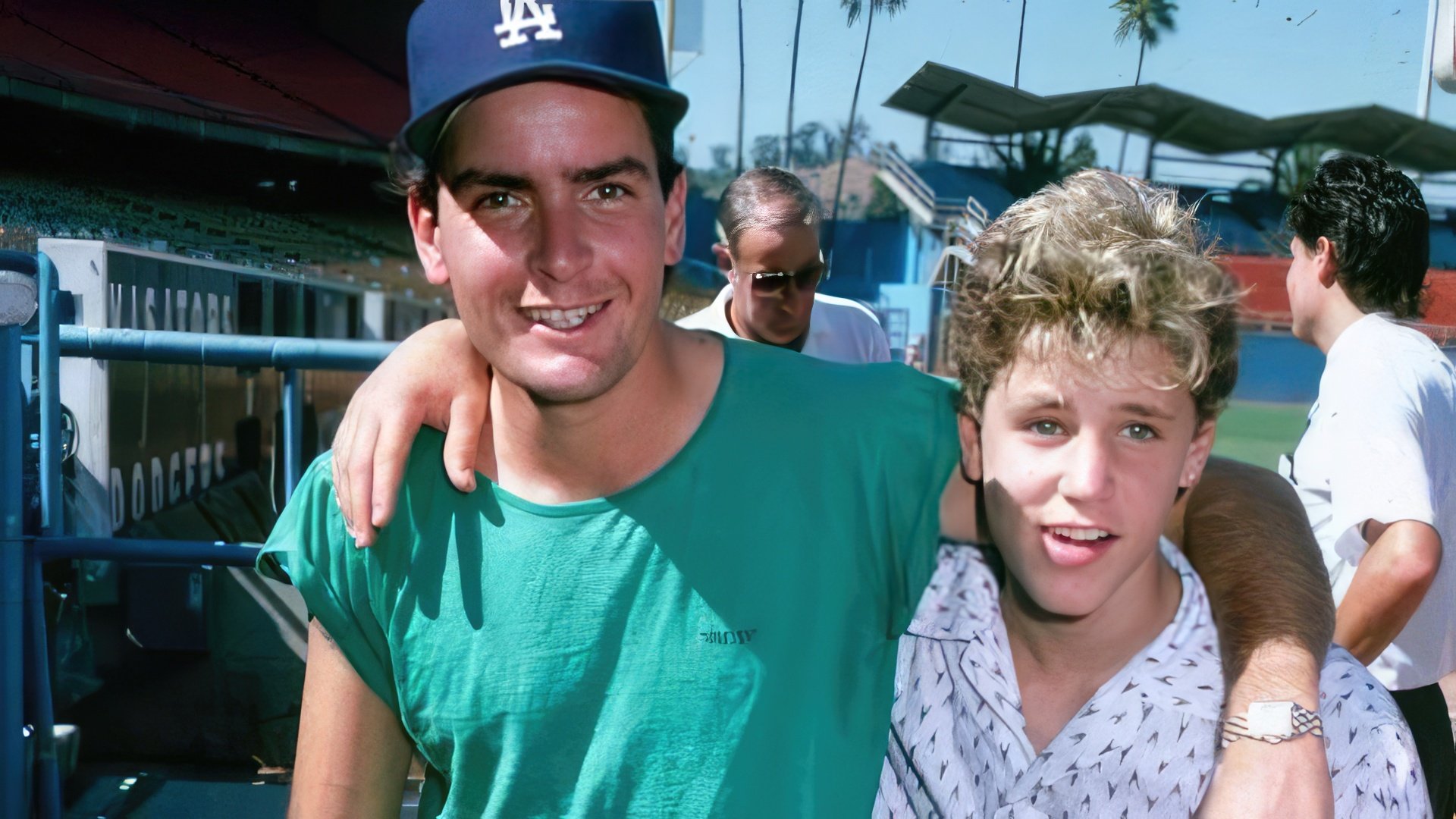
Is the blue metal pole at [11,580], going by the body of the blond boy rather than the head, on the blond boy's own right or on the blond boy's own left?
on the blond boy's own right

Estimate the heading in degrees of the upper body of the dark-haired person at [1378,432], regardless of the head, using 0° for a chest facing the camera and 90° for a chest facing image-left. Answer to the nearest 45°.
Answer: approximately 90°

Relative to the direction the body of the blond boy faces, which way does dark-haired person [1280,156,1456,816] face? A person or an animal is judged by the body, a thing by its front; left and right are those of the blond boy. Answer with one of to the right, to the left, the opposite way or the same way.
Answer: to the right

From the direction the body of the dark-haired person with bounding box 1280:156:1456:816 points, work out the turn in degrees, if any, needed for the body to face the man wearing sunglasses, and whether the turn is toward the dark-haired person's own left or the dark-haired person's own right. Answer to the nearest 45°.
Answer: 0° — they already face them

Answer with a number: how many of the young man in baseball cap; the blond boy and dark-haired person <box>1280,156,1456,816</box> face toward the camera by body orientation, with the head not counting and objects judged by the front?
2

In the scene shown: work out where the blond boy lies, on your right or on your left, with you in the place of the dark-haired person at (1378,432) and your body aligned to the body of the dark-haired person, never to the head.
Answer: on your left

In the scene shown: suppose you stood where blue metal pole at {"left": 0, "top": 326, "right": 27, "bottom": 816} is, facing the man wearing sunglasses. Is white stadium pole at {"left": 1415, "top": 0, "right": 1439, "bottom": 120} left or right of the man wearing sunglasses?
right

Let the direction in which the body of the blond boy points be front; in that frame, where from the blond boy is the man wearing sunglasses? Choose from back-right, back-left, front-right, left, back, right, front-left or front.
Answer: back-right

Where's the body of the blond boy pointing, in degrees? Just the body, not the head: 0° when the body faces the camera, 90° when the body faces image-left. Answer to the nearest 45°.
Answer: approximately 0°

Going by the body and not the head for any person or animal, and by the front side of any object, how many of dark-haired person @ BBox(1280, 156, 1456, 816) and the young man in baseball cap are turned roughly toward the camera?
1
